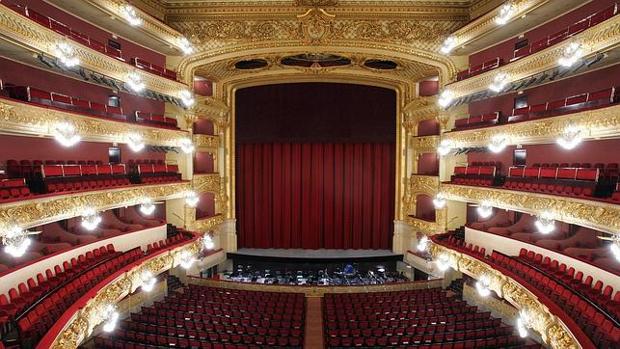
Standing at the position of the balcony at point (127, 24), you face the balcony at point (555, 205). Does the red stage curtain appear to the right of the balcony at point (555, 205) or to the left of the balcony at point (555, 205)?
left

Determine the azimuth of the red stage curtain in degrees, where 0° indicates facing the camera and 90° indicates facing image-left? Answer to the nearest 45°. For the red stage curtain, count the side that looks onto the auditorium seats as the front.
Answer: approximately 0°

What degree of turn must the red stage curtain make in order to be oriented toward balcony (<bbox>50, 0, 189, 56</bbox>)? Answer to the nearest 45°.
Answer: approximately 45° to its right

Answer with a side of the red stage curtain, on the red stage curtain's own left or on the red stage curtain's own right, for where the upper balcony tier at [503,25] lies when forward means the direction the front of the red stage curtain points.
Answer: on the red stage curtain's own left

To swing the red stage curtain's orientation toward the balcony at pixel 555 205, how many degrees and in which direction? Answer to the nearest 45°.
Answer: approximately 45° to its left

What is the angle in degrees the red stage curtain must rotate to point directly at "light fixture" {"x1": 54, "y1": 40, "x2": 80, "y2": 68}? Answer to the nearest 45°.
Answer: approximately 45° to its right
